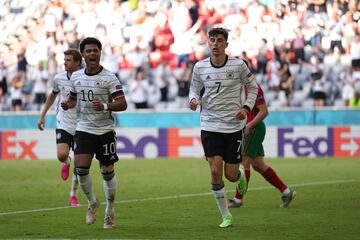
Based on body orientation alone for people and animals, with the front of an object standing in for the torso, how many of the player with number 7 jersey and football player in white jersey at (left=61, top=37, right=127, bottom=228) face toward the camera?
2

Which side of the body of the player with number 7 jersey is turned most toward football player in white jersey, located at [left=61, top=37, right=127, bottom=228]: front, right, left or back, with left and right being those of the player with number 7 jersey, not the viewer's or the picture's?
right

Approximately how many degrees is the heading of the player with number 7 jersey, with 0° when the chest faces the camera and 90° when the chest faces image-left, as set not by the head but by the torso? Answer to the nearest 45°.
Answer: approximately 0°

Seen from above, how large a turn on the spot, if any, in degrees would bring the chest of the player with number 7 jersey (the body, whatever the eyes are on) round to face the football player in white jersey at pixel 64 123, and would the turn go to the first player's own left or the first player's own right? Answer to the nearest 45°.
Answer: approximately 135° to the first player's own right

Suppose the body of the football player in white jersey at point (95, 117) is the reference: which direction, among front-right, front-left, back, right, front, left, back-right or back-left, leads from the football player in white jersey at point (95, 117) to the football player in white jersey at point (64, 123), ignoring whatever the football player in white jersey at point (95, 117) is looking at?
back

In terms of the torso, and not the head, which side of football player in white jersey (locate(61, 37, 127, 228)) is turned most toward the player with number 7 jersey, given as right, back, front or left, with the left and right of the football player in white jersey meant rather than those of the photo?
left

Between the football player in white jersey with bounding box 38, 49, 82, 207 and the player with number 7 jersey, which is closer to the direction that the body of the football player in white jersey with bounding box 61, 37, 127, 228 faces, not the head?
the player with number 7 jersey
